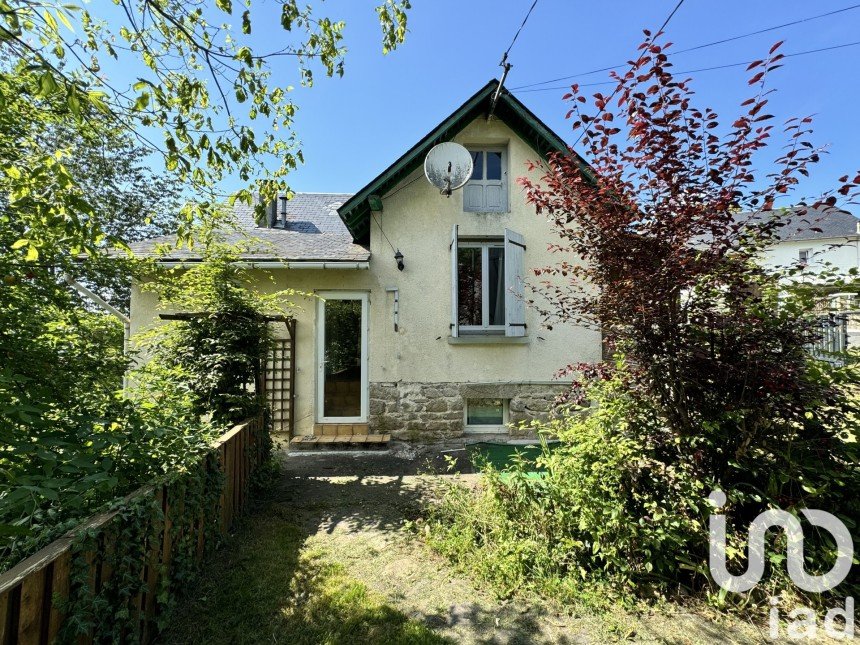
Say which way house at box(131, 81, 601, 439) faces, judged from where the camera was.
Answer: facing the viewer

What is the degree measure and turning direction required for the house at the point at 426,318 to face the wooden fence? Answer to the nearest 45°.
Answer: approximately 45° to its right

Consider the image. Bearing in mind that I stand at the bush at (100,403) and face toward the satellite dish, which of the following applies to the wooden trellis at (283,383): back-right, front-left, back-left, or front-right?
front-left

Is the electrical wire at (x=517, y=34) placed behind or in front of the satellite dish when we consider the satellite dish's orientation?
in front

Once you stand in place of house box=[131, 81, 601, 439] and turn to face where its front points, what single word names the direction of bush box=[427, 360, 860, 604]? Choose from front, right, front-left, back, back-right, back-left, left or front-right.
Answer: front

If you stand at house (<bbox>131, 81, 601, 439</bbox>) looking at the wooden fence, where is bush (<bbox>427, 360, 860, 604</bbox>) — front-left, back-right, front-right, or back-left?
front-left

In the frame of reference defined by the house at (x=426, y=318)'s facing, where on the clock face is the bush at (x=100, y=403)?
The bush is roughly at 1 o'clock from the house.

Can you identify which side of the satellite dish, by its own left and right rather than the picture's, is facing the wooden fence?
front

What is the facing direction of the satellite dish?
toward the camera

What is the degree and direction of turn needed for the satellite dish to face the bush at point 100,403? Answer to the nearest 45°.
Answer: approximately 45° to its right
